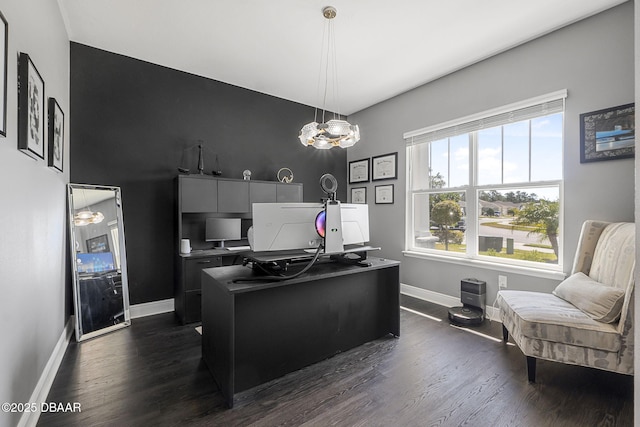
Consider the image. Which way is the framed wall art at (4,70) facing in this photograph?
to the viewer's right

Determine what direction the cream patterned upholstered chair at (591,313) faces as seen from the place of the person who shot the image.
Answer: facing to the left of the viewer

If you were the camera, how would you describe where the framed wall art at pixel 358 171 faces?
facing the viewer and to the left of the viewer

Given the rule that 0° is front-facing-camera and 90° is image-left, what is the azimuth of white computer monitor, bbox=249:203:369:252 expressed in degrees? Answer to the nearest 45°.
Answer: approximately 135°

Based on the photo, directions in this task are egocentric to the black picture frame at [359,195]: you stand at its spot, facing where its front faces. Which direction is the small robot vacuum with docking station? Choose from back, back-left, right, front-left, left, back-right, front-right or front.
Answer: left

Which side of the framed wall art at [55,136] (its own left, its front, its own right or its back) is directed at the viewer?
right

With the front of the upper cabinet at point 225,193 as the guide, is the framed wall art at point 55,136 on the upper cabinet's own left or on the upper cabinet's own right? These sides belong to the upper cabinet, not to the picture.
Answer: on the upper cabinet's own right

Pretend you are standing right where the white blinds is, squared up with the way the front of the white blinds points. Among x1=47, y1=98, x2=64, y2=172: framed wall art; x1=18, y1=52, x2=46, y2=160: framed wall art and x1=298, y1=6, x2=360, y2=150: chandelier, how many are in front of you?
3

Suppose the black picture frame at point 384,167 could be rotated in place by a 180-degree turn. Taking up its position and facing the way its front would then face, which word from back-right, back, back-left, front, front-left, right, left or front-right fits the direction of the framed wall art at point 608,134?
right

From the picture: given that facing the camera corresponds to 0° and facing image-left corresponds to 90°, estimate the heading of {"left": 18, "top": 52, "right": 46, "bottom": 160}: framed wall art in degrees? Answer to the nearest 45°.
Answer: approximately 270°

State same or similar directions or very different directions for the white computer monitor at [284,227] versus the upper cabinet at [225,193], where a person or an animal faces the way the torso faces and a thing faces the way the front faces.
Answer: very different directions

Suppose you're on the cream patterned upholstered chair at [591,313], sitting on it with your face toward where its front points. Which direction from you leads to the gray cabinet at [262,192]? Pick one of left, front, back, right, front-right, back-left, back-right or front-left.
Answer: front

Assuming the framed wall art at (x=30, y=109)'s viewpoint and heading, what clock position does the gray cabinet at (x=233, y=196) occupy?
The gray cabinet is roughly at 11 o'clock from the framed wall art.

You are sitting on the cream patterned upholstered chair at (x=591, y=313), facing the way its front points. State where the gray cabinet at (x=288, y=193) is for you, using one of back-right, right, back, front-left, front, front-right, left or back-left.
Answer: front
